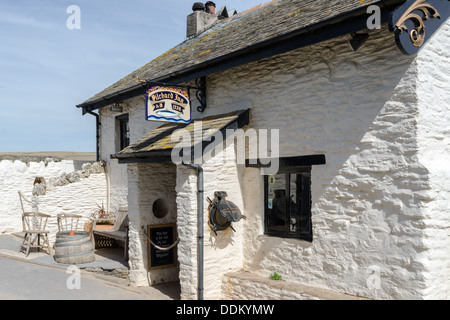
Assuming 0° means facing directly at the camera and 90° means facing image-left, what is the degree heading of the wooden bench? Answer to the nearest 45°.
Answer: approximately 45°

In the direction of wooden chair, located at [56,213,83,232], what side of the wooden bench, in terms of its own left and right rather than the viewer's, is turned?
right

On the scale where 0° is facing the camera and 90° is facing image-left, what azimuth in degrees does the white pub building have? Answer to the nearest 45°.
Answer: approximately 45°

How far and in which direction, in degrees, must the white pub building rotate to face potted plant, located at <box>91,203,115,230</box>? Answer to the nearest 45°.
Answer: approximately 90° to its right

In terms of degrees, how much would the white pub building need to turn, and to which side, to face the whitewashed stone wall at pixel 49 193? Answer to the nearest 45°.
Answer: approximately 90° to its right

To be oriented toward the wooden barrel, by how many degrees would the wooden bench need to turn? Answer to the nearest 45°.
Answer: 0° — it already faces it
